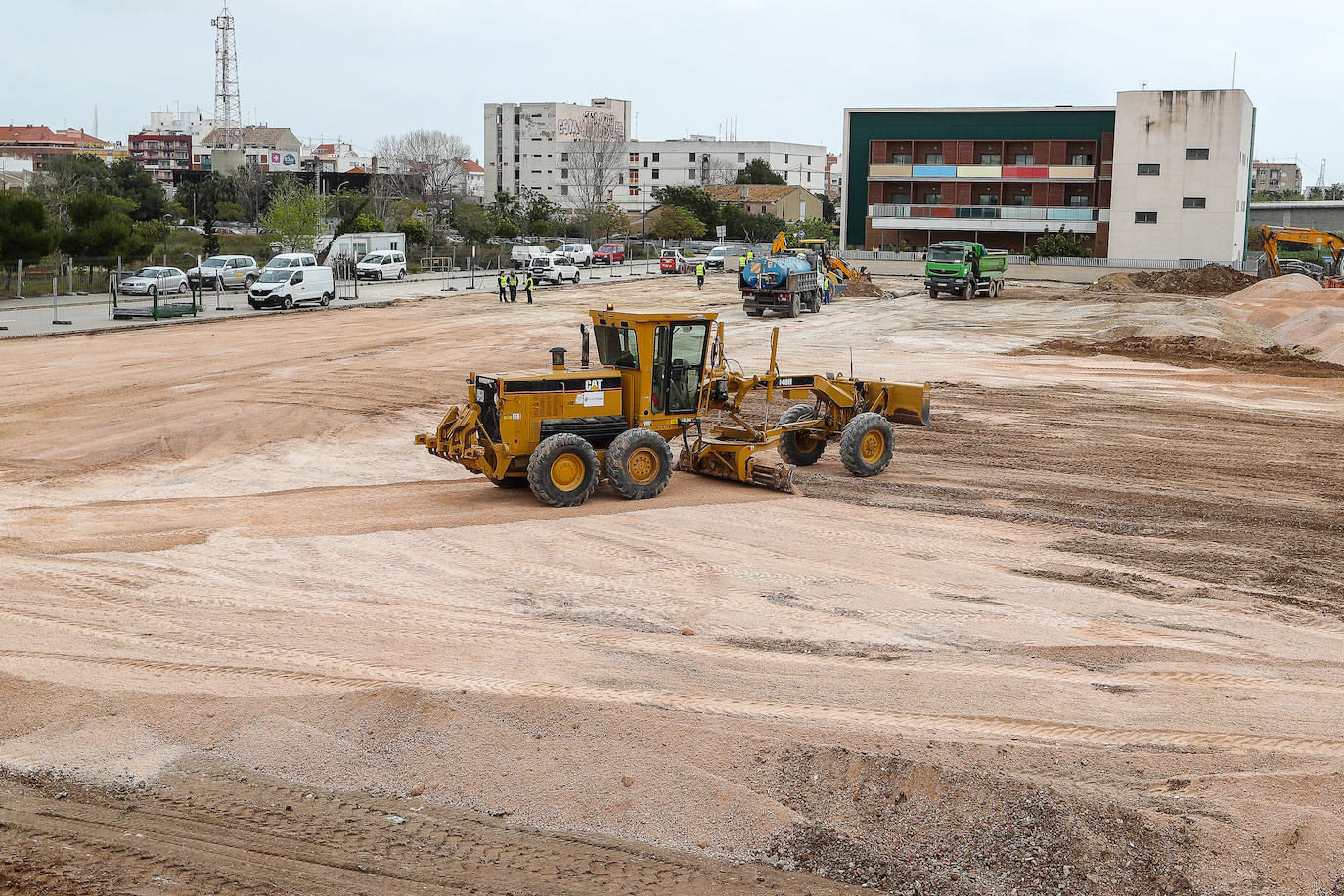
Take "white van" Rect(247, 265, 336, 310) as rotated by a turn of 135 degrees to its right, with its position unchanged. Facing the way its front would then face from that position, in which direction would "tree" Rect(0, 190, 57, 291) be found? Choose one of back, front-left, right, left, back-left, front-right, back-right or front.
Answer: left

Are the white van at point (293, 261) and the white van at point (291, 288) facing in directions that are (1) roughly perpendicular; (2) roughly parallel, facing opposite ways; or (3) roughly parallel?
roughly parallel

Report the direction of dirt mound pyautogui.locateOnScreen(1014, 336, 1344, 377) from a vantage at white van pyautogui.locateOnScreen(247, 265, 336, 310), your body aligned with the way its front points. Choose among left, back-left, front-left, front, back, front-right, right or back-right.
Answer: left

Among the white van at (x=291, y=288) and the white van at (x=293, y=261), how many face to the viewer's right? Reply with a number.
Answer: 0

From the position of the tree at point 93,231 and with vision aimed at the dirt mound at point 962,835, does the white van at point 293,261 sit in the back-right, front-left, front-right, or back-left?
front-left

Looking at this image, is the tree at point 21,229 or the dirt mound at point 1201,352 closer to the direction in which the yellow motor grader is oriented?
the dirt mound

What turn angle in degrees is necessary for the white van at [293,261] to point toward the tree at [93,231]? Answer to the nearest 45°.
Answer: approximately 45° to its right

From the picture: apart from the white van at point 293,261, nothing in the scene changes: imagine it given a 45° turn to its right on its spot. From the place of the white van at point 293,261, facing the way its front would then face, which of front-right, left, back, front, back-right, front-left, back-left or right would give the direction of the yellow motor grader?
left

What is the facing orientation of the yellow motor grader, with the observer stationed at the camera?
facing away from the viewer and to the right of the viewer

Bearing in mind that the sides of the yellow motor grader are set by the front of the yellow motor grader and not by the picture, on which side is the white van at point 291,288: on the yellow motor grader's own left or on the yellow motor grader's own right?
on the yellow motor grader's own left

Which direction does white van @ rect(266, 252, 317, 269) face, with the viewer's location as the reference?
facing the viewer and to the left of the viewer

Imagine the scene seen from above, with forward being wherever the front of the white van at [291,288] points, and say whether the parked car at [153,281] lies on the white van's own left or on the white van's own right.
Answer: on the white van's own right

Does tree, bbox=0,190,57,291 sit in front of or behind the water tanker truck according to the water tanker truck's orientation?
behind
